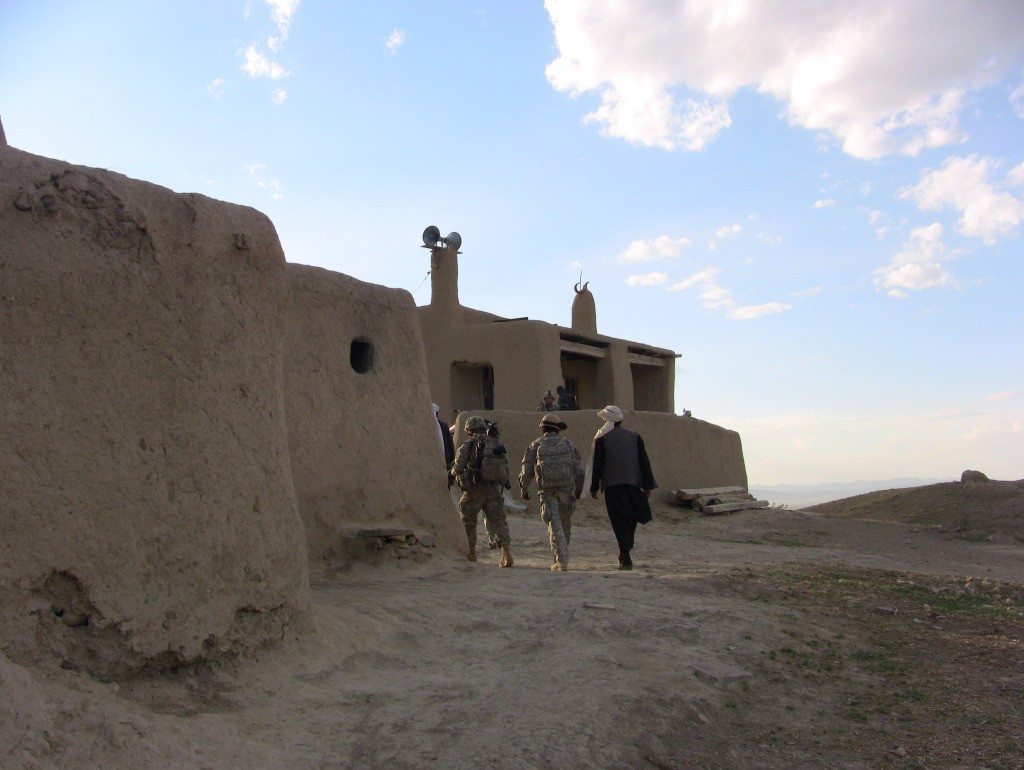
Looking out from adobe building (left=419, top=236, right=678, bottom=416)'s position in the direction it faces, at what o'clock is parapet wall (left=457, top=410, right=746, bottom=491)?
The parapet wall is roughly at 12 o'clock from the adobe building.

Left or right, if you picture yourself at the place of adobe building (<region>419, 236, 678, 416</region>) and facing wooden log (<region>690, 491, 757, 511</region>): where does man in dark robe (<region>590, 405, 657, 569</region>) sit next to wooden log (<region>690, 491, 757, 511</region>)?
right

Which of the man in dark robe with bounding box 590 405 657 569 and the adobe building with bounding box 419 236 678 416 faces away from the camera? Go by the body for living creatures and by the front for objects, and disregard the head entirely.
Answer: the man in dark robe

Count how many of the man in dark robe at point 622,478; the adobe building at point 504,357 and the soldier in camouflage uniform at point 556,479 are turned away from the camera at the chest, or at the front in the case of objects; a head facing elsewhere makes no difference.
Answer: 2

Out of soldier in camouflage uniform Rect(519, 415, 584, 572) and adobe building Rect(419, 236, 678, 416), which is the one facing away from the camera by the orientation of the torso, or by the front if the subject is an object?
the soldier in camouflage uniform

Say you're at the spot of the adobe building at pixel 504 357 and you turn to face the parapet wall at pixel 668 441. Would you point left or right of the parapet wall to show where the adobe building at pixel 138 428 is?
right

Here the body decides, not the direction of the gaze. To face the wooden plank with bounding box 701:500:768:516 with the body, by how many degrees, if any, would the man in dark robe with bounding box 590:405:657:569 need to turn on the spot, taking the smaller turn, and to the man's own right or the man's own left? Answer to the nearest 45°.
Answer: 0° — they already face it

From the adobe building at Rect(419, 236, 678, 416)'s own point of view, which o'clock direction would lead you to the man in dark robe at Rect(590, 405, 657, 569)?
The man in dark robe is roughly at 1 o'clock from the adobe building.

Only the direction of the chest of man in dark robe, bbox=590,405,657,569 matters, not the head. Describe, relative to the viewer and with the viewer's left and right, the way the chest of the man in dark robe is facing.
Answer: facing away from the viewer

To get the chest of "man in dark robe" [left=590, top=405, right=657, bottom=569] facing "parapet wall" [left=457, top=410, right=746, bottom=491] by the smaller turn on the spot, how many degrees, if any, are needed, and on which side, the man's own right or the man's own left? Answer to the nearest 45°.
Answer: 0° — they already face it

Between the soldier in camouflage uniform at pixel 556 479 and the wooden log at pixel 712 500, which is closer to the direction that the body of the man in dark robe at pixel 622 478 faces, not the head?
the wooden log

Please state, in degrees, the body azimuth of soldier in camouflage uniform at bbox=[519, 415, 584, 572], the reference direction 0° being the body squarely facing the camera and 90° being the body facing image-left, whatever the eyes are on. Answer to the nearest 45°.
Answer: approximately 180°
